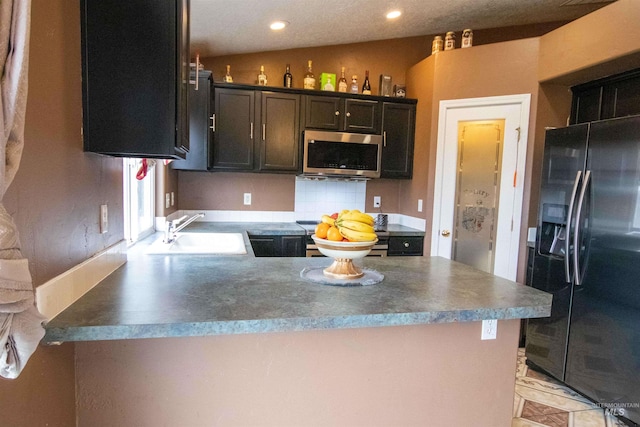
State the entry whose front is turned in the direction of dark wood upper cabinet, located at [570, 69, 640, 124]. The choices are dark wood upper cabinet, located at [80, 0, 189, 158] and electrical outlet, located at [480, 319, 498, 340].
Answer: dark wood upper cabinet, located at [80, 0, 189, 158]

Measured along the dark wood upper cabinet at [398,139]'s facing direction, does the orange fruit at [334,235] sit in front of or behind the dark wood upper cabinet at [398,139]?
in front

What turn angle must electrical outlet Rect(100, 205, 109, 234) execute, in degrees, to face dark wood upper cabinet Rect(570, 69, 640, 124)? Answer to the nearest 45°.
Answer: approximately 45° to its left

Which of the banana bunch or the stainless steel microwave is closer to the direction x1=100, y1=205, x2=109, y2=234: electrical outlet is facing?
the banana bunch

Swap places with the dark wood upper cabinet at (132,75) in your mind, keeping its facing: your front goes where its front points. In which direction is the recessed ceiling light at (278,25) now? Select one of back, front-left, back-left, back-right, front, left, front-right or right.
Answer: front-left

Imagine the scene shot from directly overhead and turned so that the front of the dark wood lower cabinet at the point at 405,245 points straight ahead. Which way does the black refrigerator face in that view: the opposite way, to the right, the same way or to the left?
to the right

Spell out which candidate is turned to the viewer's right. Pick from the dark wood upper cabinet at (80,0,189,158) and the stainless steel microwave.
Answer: the dark wood upper cabinet

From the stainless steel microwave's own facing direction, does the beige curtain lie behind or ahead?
ahead

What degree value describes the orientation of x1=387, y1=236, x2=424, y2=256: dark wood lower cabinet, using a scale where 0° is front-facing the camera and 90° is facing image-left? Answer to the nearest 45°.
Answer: approximately 0°

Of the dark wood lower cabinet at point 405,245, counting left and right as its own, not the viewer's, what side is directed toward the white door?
left
